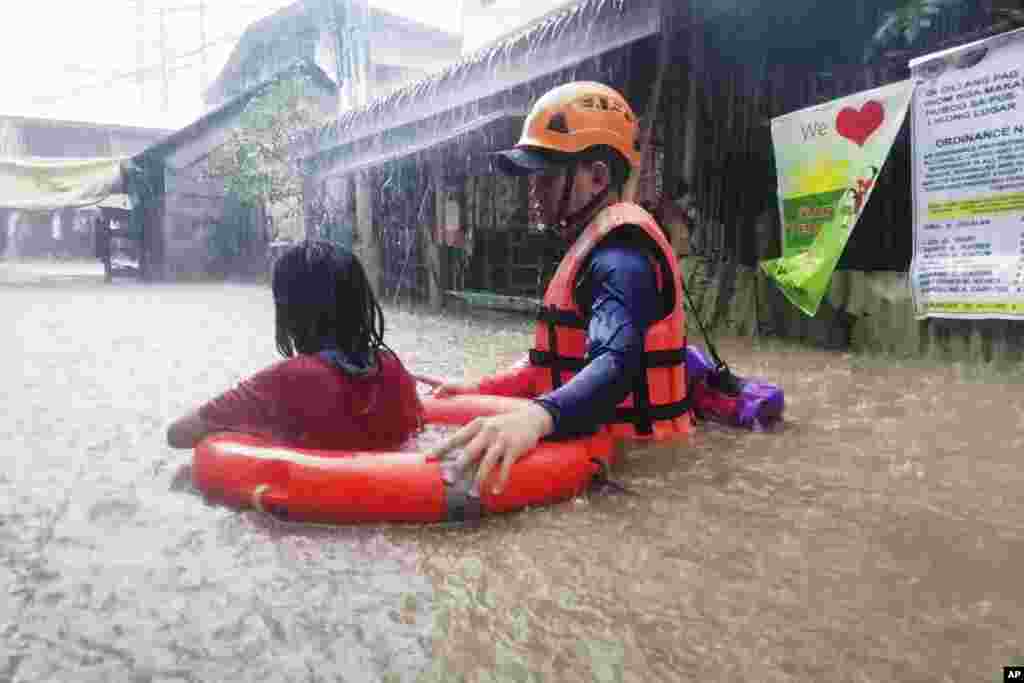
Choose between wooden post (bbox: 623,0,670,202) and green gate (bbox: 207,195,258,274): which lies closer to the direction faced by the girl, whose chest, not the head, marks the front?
the green gate

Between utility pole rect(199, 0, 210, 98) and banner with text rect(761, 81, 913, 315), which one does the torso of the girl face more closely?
the utility pole

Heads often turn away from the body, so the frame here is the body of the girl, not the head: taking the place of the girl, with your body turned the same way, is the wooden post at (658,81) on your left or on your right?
on your right

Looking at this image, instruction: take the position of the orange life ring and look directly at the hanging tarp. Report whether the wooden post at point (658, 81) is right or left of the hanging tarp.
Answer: right

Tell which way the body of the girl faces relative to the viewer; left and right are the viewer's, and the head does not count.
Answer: facing away from the viewer and to the left of the viewer

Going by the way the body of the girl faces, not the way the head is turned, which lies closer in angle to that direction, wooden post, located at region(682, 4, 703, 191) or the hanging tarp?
the hanging tarp

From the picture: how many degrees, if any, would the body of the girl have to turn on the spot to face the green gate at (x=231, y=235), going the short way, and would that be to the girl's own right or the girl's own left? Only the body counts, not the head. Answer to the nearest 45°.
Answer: approximately 45° to the girl's own right

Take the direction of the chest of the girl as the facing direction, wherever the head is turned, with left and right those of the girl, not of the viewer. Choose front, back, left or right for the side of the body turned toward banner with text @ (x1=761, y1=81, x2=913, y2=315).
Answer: right

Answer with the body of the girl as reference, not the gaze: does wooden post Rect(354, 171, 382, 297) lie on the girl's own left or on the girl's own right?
on the girl's own right

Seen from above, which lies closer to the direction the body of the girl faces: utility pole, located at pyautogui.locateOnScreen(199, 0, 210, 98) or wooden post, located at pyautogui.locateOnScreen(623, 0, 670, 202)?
the utility pole

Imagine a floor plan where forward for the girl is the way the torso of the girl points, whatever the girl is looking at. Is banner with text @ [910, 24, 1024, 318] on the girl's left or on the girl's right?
on the girl's right
